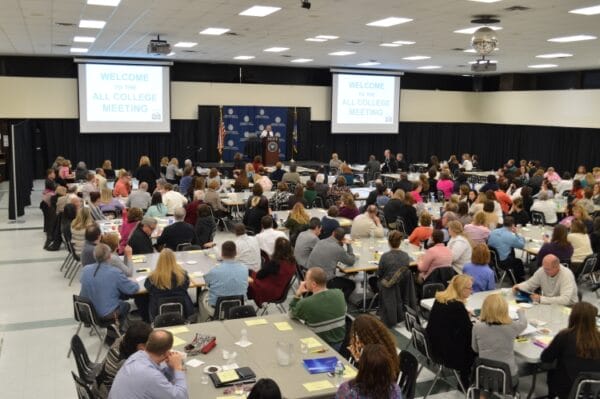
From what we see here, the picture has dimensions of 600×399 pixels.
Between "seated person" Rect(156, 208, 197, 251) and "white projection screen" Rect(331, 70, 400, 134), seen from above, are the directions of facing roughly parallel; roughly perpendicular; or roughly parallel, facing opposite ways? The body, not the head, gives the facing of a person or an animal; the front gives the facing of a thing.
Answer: roughly parallel, facing opposite ways

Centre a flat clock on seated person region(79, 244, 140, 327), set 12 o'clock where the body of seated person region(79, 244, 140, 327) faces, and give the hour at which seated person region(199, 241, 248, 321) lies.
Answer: seated person region(199, 241, 248, 321) is roughly at 2 o'clock from seated person region(79, 244, 140, 327).

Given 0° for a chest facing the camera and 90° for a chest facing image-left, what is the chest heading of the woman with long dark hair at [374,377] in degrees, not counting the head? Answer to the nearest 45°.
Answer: approximately 180°

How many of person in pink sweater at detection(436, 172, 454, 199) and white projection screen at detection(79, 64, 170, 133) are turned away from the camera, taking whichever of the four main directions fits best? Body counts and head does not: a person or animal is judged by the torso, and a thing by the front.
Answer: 1

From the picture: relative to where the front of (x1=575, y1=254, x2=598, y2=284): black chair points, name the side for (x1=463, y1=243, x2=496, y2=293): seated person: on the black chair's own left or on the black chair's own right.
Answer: on the black chair's own left

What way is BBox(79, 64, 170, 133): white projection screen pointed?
toward the camera

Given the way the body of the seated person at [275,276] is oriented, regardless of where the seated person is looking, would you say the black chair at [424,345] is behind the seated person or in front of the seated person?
behind

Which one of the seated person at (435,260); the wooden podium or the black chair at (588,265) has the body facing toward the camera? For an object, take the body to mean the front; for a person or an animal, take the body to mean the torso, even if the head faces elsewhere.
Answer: the wooden podium

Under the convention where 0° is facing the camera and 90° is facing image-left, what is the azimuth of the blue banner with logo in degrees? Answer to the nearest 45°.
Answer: approximately 0°

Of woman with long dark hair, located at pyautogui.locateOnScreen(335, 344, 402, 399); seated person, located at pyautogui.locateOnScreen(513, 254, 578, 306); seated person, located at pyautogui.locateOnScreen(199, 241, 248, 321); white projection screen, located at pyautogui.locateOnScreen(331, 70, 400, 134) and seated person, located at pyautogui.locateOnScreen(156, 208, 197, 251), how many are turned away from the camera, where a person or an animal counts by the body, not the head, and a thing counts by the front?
3

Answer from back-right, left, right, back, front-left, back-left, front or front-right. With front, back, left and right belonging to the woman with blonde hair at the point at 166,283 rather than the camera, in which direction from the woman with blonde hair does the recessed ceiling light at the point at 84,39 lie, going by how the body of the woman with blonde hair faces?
front

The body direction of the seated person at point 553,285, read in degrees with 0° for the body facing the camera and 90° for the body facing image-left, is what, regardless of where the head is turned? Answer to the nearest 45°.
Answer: approximately 45°

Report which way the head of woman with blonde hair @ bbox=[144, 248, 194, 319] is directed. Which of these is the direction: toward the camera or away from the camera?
away from the camera

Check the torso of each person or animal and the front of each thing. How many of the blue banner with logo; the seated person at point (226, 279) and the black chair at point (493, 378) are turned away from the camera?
2

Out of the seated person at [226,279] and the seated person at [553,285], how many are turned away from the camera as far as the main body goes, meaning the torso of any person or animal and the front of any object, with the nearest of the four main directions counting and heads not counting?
1

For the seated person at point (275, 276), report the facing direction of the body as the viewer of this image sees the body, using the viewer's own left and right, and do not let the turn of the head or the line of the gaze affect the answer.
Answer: facing away from the viewer and to the left of the viewer

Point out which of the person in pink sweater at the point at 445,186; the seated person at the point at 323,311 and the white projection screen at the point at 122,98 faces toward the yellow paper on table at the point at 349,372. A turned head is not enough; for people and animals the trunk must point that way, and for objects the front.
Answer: the white projection screen

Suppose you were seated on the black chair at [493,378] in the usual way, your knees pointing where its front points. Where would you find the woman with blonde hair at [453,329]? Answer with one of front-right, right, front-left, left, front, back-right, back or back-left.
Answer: front-left

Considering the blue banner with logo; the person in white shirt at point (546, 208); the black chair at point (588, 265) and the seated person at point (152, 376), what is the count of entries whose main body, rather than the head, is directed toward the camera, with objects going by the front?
1
